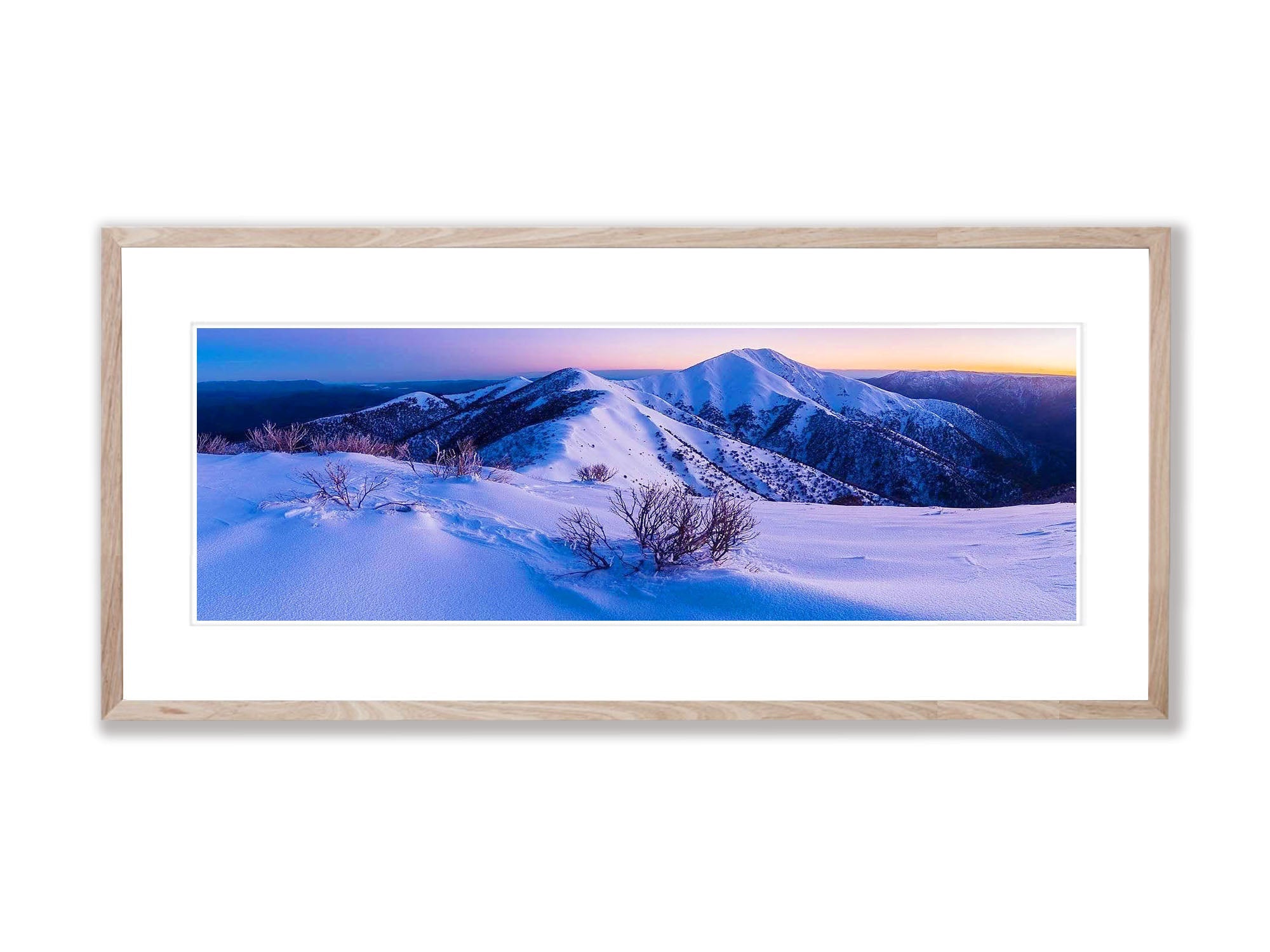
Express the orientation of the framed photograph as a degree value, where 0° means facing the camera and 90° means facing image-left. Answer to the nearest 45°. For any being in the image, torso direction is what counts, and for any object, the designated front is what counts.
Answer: approximately 0°
